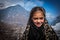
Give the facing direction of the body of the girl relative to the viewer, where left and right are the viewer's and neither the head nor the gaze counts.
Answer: facing the viewer

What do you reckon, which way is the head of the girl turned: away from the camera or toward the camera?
toward the camera
